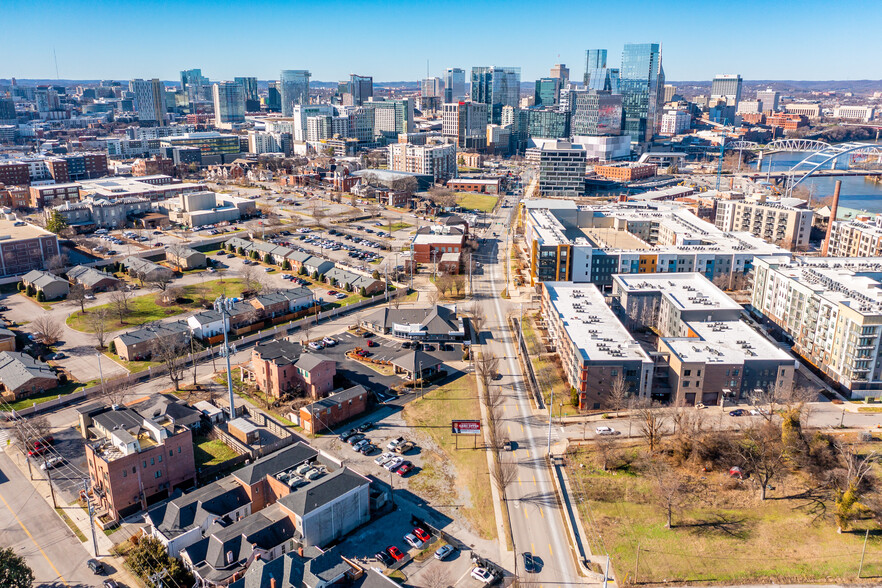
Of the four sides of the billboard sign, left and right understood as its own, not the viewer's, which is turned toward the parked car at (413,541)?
front

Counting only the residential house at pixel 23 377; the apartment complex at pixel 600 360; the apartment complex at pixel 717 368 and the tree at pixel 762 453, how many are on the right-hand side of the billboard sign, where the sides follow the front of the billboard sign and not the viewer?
1

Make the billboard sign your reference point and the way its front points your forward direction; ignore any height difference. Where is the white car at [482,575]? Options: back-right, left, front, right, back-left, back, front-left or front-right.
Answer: front

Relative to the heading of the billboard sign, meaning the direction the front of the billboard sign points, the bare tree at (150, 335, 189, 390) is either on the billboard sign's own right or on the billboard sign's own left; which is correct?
on the billboard sign's own right

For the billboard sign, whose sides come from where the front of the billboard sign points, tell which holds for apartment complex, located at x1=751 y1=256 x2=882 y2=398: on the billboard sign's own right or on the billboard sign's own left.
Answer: on the billboard sign's own left

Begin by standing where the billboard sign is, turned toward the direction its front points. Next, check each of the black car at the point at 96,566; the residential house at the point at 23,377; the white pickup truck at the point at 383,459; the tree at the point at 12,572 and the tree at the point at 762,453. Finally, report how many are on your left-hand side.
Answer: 1

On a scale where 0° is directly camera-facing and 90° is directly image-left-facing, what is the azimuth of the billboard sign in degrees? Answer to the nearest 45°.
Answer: approximately 0°

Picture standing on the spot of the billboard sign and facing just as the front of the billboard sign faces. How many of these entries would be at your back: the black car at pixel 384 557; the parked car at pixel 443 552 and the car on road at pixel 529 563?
0

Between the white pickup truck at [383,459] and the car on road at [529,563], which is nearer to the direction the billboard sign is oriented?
the car on road

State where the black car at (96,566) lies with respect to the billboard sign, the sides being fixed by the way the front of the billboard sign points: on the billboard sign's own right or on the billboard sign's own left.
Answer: on the billboard sign's own right

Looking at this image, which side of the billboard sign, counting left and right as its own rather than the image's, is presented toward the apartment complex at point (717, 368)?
left

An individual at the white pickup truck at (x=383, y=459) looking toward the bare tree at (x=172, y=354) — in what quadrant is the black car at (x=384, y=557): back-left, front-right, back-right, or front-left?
back-left

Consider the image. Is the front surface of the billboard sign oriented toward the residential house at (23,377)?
no

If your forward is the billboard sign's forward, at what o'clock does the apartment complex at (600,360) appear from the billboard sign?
The apartment complex is roughly at 8 o'clock from the billboard sign.

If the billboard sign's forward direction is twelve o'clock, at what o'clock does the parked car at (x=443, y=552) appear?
The parked car is roughly at 12 o'clock from the billboard sign.
